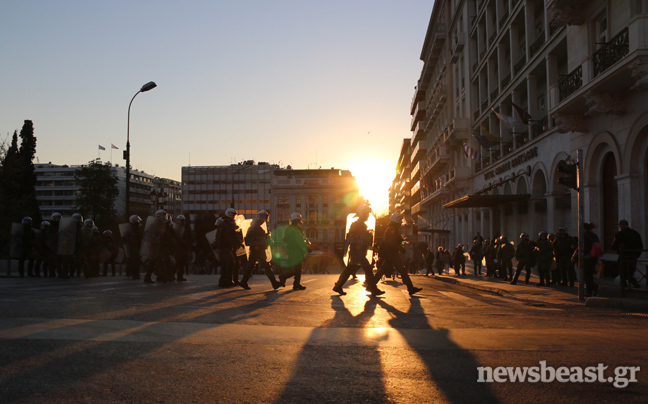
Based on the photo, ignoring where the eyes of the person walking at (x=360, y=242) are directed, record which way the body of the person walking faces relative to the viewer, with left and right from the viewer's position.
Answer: facing to the right of the viewer

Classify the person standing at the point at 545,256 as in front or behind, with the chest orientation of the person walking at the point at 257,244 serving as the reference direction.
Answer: in front

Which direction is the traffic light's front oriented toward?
to the viewer's left

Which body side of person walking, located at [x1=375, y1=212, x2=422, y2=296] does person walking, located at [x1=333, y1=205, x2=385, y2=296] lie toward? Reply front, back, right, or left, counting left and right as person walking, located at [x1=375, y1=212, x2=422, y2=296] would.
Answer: back

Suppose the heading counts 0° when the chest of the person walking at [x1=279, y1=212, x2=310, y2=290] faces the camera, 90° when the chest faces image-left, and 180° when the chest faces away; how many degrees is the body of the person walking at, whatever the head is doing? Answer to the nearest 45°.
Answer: approximately 270°

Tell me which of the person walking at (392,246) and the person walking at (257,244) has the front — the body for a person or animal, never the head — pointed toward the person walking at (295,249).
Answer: the person walking at (257,244)

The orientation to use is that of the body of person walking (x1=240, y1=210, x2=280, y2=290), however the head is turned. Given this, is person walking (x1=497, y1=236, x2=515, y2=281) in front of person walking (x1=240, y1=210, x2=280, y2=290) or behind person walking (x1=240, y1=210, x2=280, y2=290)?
in front

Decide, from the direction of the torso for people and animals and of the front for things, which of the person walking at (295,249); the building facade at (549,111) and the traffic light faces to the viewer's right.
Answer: the person walking

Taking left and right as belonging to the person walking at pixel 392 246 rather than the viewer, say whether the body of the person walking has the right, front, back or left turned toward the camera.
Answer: right
